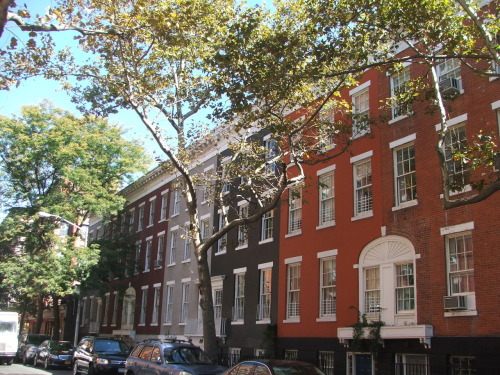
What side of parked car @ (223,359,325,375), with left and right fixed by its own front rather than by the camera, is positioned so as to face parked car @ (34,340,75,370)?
back

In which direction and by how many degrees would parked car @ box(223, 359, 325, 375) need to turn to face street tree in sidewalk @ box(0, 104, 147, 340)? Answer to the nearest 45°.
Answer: approximately 180°

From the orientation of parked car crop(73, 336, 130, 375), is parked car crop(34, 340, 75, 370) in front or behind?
behind

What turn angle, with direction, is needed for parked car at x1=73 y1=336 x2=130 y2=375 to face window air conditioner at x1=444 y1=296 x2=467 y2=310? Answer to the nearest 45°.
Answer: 0° — it already faces it

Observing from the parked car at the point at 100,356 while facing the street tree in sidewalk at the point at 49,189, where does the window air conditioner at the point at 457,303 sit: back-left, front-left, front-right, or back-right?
back-right

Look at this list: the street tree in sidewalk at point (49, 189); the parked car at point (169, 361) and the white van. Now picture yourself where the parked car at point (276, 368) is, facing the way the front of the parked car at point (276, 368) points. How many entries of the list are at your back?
3

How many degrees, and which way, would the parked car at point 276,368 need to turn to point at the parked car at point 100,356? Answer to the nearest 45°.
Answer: approximately 180°

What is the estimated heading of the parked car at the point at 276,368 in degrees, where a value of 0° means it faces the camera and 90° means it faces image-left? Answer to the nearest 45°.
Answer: approximately 315°
